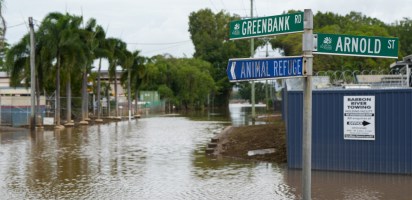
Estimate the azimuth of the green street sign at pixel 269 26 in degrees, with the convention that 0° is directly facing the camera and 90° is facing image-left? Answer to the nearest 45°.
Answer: approximately 45°

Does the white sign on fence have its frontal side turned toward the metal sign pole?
yes

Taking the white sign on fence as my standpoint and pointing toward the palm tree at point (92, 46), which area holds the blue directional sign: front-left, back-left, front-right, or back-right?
back-left

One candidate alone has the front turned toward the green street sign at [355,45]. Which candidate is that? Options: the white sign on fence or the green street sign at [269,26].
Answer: the white sign on fence

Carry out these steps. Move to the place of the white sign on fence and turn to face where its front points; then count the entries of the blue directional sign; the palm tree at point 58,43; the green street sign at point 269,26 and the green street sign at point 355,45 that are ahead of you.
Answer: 3

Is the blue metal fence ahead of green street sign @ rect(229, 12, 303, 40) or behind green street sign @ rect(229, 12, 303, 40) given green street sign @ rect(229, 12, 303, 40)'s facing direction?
behind

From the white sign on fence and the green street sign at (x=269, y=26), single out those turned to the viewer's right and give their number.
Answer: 0

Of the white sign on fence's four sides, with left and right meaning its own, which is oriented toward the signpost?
front

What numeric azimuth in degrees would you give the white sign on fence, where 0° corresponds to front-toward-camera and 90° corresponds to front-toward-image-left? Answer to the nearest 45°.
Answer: approximately 0°

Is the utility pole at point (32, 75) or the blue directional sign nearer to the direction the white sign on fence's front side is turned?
the blue directional sign
